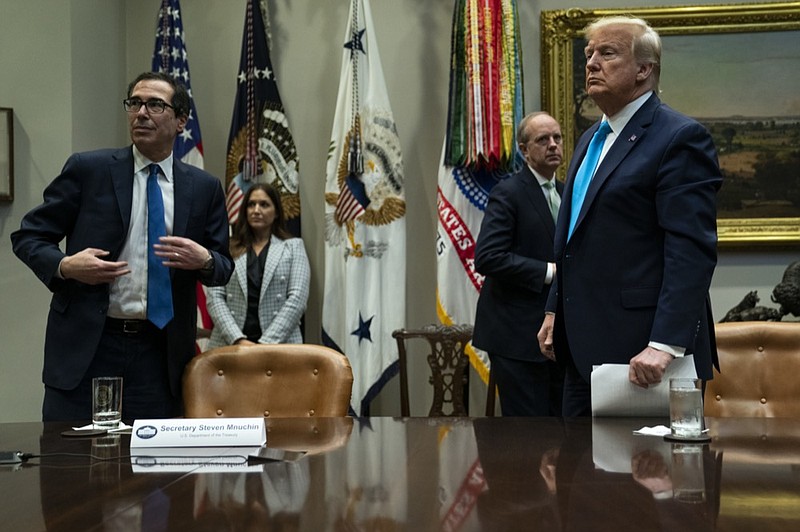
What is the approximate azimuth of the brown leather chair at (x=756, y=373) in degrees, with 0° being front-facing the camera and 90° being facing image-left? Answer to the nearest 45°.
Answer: approximately 0°

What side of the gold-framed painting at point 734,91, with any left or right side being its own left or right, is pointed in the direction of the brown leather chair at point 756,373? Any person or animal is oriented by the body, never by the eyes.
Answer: front

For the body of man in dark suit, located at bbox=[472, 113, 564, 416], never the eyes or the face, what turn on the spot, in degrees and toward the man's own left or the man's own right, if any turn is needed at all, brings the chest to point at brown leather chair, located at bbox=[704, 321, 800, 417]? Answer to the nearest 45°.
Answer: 0° — they already face it

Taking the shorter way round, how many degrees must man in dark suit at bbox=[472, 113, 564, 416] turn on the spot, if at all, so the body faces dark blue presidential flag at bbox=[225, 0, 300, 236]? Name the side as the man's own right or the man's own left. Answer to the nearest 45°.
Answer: approximately 180°

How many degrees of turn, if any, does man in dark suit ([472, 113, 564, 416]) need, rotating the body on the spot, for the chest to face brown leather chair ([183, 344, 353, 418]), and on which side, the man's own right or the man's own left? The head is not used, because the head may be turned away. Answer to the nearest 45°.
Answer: approximately 90° to the man's own right

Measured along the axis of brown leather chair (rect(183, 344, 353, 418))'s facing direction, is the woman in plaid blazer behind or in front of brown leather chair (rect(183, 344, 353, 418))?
behind

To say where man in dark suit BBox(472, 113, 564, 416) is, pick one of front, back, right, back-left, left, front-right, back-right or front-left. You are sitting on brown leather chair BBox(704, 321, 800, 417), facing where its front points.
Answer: back-right

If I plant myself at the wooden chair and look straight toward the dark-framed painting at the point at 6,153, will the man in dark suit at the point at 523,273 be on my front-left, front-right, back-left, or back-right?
back-left
